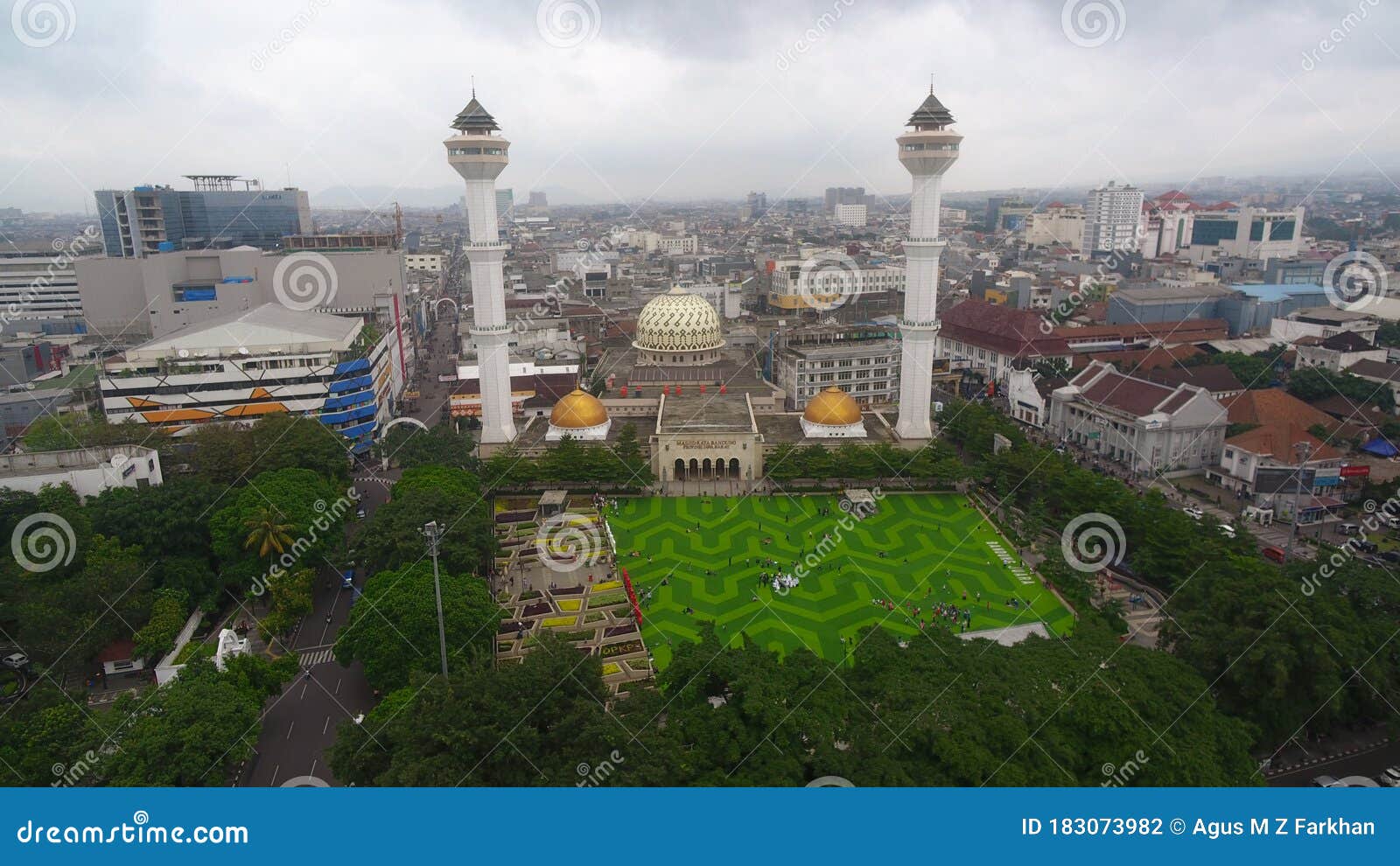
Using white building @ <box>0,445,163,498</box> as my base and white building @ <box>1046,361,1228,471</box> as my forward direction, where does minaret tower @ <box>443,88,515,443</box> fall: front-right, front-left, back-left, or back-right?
front-left

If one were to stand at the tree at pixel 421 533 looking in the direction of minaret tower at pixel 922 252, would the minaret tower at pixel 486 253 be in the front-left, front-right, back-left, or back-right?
front-left

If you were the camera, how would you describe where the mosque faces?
facing the viewer

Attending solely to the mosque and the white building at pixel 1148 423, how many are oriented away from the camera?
0

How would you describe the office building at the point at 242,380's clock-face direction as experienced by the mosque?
The office building is roughly at 3 o'clock from the mosque.

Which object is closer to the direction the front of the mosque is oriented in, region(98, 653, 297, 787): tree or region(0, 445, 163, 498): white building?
the tree

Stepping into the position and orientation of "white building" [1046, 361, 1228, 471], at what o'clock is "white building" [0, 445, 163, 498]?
"white building" [0, 445, 163, 498] is roughly at 12 o'clock from "white building" [1046, 361, 1228, 471].

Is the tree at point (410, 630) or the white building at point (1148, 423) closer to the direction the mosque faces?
the tree

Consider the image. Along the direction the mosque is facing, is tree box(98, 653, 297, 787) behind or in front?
in front
